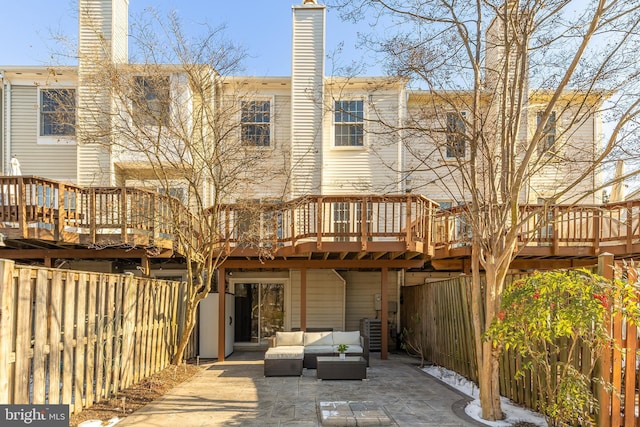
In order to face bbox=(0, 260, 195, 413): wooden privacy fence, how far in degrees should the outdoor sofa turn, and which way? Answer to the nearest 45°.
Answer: approximately 45° to its right

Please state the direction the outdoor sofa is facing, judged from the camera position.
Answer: facing the viewer

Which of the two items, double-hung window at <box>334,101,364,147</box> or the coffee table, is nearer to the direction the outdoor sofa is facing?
the coffee table

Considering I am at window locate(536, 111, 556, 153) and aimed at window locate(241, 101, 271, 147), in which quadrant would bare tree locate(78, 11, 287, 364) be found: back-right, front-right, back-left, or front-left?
front-left

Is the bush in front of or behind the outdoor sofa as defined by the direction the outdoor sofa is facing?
in front

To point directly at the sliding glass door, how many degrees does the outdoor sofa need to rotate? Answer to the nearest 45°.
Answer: approximately 180°

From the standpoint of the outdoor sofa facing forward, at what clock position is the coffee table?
The coffee table is roughly at 11 o'clock from the outdoor sofa.
